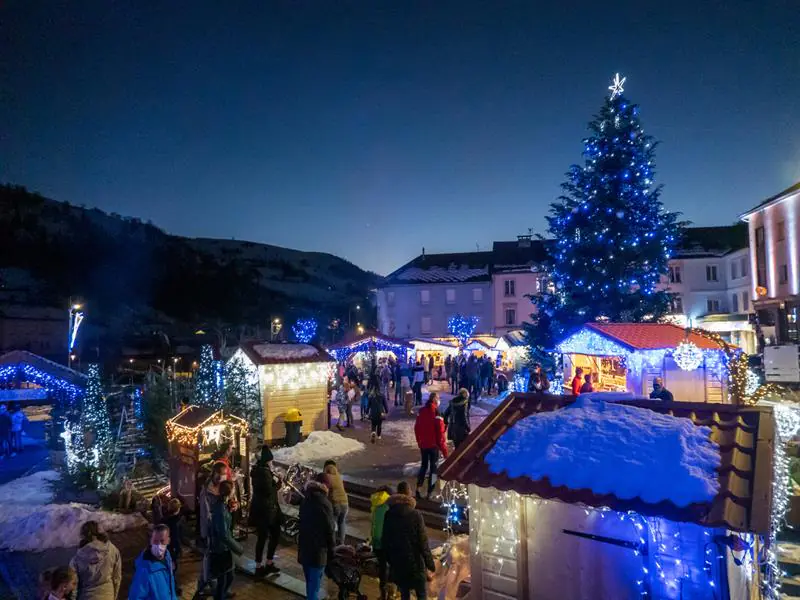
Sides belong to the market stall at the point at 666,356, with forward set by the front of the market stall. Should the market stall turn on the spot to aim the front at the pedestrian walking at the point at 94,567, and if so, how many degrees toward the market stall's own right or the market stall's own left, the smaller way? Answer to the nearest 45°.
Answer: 0° — it already faces them

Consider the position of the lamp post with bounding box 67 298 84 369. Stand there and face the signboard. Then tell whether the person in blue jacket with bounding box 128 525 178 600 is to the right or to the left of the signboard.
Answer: right

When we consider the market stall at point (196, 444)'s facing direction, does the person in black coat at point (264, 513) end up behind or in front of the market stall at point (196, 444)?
in front

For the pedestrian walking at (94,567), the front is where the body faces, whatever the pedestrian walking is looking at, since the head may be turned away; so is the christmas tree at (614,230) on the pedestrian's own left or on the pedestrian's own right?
on the pedestrian's own right

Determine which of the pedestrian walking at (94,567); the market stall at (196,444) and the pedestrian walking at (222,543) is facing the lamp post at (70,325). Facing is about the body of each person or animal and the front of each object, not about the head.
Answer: the pedestrian walking at (94,567)

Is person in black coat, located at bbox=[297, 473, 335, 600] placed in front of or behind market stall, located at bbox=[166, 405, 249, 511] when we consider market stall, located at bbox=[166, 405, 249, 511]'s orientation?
in front

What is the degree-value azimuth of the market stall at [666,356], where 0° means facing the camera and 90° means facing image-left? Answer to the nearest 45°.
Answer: approximately 45°

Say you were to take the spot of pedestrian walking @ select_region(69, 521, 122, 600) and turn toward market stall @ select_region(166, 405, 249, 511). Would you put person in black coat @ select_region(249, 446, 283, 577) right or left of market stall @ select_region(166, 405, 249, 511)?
right

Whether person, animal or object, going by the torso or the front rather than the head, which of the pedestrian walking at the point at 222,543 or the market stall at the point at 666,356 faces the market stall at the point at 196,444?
the market stall at the point at 666,356

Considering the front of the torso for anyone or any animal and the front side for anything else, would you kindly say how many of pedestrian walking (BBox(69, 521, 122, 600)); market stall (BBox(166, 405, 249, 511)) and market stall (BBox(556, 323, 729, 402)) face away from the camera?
1

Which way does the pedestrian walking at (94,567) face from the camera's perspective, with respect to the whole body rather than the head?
away from the camera

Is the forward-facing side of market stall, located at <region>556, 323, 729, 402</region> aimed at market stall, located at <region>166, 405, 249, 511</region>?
yes

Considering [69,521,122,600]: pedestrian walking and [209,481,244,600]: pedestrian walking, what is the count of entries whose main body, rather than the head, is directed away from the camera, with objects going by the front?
1

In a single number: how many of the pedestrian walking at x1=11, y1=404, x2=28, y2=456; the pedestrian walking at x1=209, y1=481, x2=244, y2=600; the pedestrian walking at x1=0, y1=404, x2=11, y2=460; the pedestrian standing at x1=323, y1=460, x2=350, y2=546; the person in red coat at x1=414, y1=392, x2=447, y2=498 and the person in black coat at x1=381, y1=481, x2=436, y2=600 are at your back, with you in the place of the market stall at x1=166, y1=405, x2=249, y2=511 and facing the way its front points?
2

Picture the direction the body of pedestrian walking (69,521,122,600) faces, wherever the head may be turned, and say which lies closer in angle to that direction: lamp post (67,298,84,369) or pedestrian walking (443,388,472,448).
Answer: the lamp post

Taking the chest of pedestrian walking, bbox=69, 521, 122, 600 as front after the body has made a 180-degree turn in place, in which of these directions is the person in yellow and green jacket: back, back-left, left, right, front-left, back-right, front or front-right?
left
